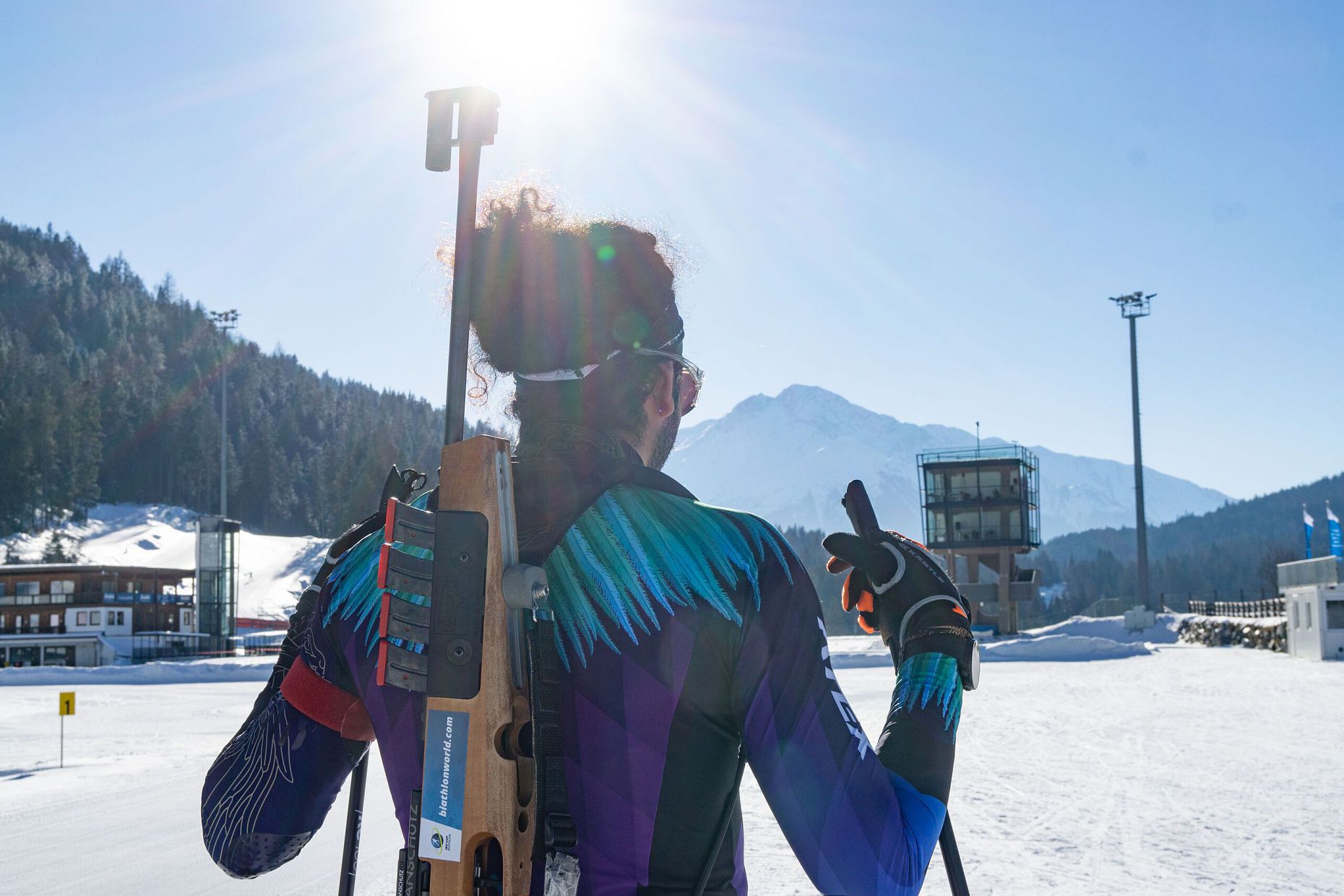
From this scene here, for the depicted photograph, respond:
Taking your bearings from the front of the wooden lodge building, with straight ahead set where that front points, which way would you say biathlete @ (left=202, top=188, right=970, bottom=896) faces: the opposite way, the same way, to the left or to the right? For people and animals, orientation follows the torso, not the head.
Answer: the opposite way

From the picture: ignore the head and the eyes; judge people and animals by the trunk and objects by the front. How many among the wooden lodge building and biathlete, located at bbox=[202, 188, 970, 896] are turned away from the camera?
1

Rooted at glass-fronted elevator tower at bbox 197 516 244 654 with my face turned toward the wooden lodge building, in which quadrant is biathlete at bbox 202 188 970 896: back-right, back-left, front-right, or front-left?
back-left

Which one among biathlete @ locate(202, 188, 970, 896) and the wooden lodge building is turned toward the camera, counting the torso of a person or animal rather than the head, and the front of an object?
the wooden lodge building

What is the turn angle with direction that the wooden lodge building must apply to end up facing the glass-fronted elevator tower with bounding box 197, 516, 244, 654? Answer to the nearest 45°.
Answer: approximately 45° to its left

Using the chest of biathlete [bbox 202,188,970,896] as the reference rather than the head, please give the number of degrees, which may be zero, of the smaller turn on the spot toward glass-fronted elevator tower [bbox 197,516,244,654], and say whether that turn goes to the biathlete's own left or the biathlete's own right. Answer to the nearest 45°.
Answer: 0° — they already face it

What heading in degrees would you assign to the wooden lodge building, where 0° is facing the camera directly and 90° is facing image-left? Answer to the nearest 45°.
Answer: approximately 0°

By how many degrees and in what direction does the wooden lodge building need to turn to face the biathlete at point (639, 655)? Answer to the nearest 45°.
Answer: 0° — it already faces them

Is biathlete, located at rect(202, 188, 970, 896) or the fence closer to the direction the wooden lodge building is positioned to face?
the biathlete

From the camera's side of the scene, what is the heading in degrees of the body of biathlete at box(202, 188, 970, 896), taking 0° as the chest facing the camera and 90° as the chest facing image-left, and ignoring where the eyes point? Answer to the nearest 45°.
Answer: approximately 180°
